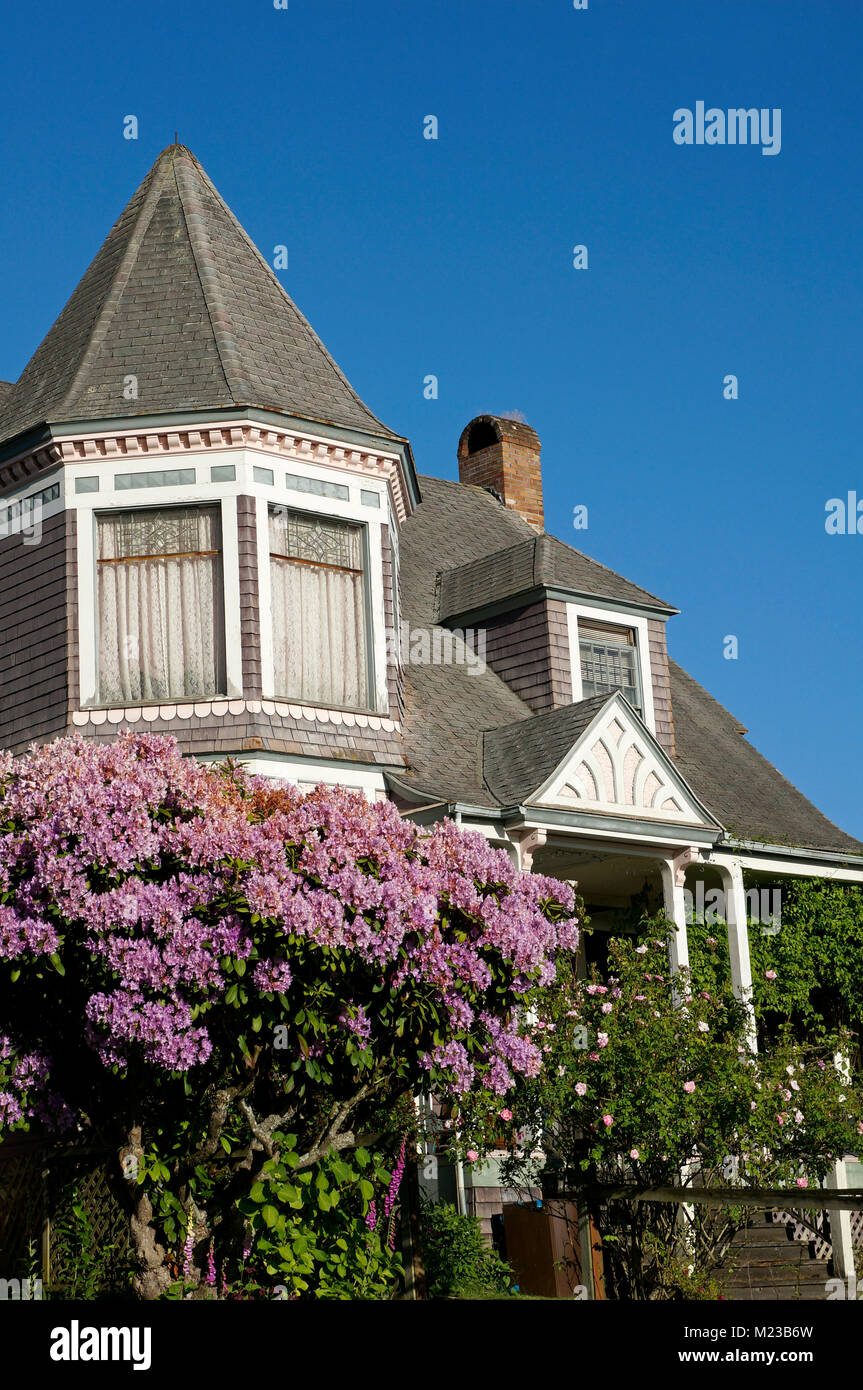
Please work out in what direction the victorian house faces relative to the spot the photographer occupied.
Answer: facing the viewer and to the right of the viewer

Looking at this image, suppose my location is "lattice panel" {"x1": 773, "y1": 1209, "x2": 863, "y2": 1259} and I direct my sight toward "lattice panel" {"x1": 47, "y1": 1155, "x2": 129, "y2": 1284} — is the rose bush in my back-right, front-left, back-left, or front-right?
front-left

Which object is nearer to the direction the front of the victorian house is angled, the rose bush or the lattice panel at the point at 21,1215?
the rose bush

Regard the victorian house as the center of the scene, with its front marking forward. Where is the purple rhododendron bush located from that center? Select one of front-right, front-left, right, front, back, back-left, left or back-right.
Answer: front-right

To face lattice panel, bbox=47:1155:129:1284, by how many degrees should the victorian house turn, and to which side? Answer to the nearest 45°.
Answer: approximately 45° to its right

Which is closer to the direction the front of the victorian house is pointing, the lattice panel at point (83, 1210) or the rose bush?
the rose bush

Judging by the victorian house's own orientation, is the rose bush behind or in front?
in front
